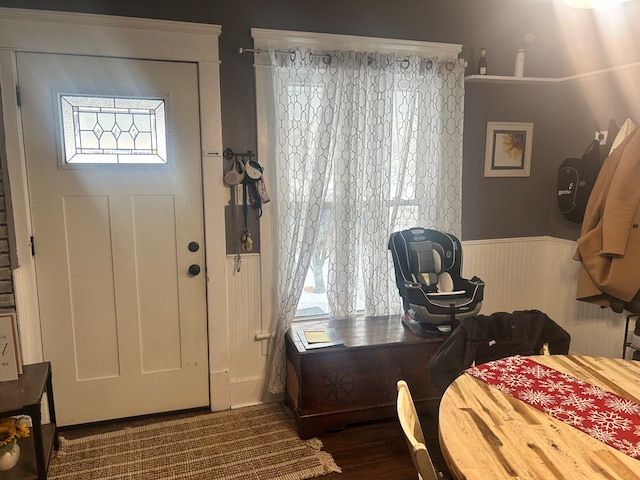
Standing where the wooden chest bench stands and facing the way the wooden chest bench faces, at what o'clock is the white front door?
The white front door is roughly at 3 o'clock from the wooden chest bench.

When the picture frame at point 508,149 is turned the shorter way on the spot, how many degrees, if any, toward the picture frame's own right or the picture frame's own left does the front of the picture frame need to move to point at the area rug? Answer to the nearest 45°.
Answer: approximately 45° to the picture frame's own right

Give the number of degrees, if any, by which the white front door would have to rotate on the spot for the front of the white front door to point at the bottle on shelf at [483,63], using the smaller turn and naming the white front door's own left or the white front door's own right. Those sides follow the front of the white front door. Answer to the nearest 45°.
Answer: approximately 90° to the white front door's own left
